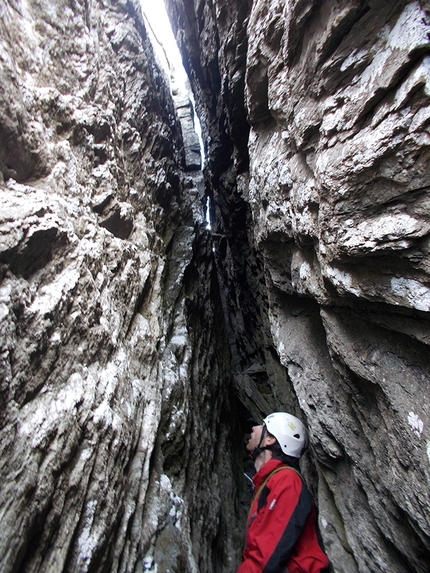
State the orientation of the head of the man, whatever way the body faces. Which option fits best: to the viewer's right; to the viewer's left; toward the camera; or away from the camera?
to the viewer's left

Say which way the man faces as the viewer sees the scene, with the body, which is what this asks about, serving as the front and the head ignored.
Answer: to the viewer's left
